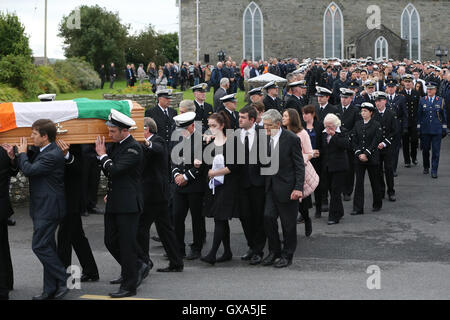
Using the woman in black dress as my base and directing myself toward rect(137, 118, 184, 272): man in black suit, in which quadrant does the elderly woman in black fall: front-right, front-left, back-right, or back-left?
back-right

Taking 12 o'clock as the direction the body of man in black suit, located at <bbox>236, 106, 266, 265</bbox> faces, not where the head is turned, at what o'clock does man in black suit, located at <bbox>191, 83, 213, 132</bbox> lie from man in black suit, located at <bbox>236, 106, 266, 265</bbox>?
man in black suit, located at <bbox>191, 83, 213, 132</bbox> is roughly at 4 o'clock from man in black suit, located at <bbox>236, 106, 266, 265</bbox>.

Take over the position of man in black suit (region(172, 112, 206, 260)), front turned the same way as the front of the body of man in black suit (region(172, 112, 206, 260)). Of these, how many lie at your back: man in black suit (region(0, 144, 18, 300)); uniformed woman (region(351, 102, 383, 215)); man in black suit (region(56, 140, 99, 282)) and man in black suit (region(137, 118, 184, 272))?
1

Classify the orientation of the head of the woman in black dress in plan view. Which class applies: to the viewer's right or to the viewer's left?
to the viewer's left

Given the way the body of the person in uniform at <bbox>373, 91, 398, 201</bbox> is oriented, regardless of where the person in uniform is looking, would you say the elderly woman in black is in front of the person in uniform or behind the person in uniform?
in front

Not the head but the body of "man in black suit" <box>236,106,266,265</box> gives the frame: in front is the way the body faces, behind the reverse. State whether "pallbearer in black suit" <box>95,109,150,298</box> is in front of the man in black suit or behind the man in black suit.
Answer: in front

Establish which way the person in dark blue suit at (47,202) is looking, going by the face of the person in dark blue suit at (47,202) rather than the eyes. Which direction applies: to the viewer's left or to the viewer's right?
to the viewer's left

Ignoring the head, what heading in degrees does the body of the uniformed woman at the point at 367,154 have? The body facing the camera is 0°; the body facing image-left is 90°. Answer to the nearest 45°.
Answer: approximately 45°

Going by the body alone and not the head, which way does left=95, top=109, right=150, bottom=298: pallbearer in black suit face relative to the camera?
to the viewer's left

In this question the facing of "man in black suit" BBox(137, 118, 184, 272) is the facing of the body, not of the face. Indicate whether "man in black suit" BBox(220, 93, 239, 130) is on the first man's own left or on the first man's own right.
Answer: on the first man's own right

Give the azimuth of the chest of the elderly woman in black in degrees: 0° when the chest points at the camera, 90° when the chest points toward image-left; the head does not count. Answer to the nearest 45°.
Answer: approximately 45°

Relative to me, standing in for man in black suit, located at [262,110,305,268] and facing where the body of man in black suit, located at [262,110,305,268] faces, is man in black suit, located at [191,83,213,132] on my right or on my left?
on my right
